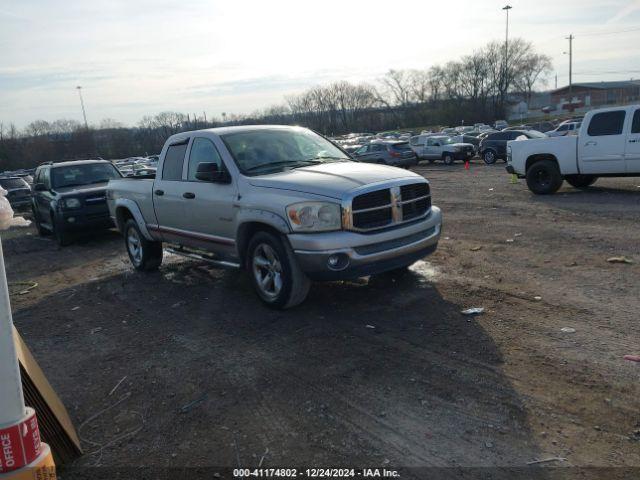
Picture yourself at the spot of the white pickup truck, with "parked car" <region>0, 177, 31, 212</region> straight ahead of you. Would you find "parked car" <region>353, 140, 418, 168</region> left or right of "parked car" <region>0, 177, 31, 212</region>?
right

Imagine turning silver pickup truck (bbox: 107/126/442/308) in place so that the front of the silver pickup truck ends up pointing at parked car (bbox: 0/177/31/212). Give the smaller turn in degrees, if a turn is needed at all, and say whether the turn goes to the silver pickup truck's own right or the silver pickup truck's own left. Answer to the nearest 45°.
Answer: approximately 180°

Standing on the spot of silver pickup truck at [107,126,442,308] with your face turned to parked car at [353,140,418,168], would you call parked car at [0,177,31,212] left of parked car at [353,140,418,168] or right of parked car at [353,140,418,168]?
left

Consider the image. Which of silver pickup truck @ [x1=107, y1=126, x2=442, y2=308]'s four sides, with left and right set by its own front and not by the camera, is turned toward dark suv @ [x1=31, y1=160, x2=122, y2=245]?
back

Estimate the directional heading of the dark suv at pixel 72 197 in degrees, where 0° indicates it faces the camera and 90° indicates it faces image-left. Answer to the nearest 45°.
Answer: approximately 315°

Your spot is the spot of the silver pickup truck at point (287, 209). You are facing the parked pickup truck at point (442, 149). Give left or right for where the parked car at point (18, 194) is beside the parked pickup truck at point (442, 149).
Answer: left
